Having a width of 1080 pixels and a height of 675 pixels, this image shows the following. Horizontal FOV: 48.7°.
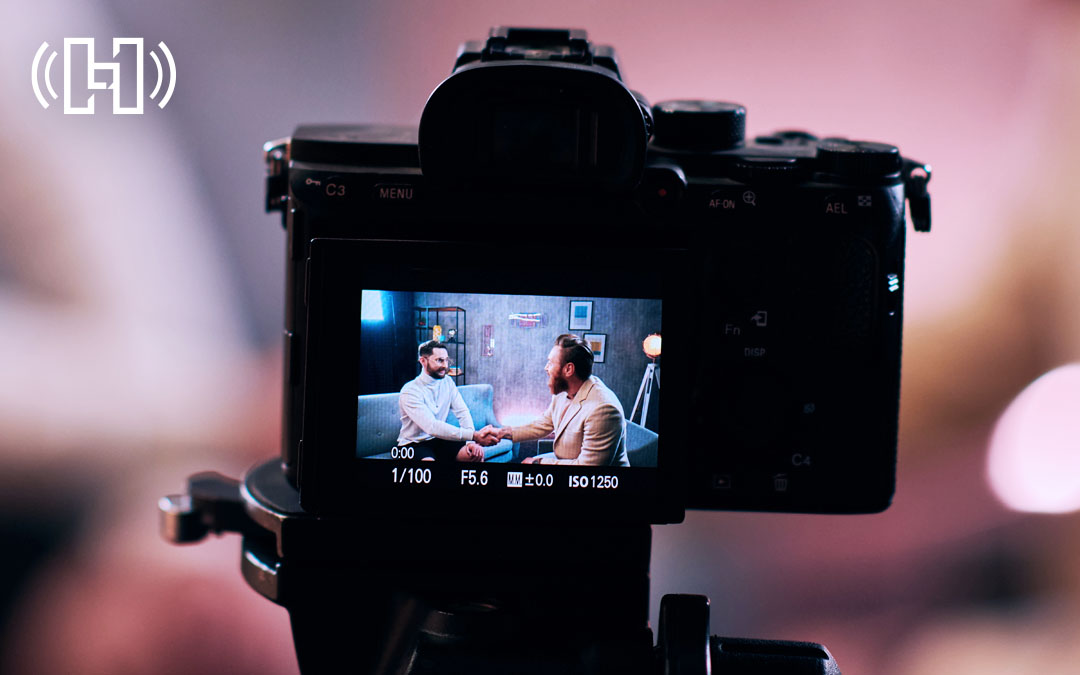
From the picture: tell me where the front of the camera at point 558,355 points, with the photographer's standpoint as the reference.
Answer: facing away from the viewer
